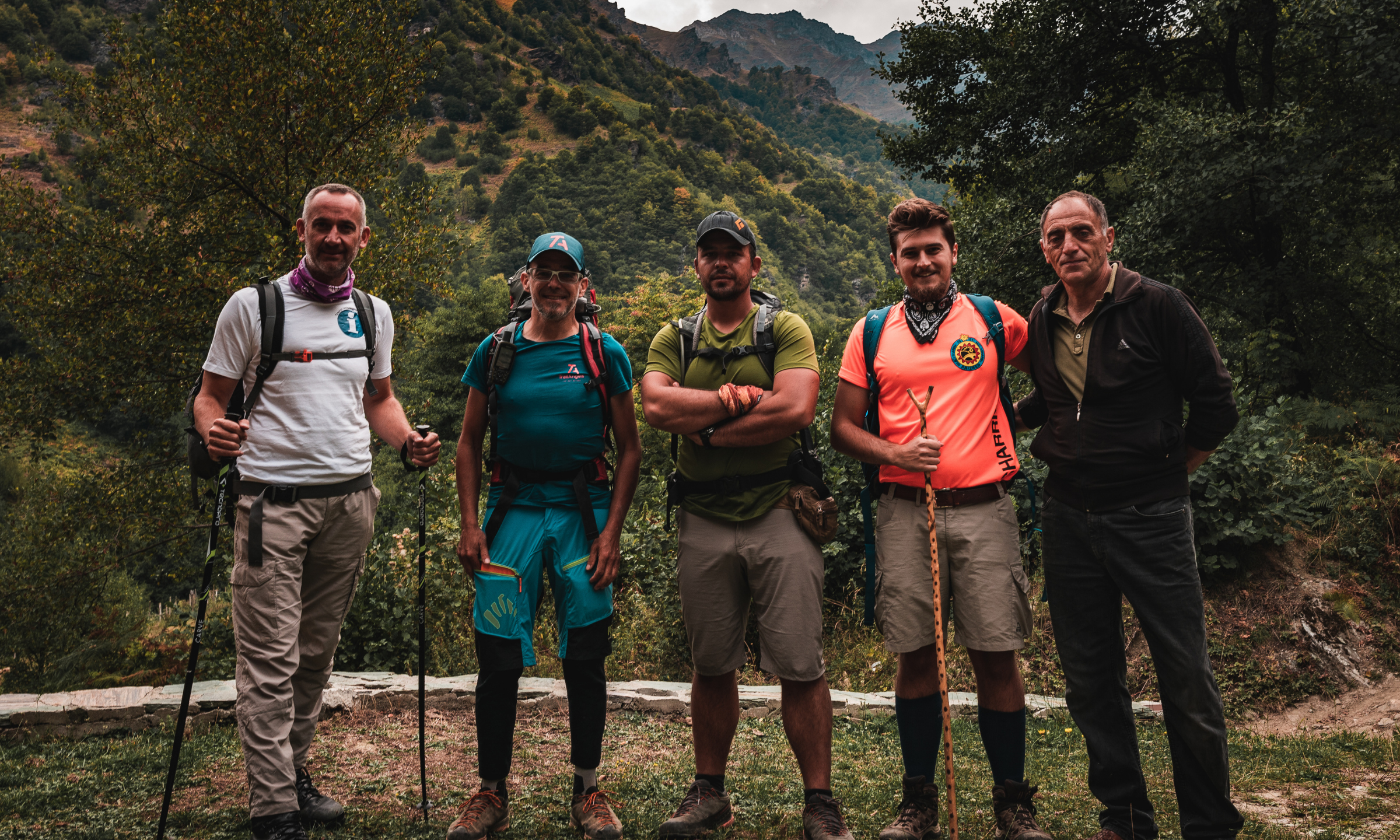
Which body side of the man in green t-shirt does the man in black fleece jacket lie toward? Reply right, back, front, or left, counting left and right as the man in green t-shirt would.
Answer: left

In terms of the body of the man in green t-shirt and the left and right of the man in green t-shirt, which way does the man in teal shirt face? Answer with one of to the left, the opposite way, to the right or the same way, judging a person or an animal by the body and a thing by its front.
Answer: the same way

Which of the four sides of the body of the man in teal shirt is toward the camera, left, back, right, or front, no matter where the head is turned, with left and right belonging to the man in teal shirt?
front

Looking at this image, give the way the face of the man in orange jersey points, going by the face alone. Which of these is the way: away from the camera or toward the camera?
toward the camera

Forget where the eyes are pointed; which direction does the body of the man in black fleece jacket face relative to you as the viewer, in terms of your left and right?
facing the viewer and to the left of the viewer

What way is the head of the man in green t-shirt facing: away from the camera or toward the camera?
toward the camera

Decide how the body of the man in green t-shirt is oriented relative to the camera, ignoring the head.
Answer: toward the camera

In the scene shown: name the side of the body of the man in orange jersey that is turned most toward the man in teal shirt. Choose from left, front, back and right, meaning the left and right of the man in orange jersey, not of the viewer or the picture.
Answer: right

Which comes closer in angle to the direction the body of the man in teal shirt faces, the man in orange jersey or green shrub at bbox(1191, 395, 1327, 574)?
the man in orange jersey

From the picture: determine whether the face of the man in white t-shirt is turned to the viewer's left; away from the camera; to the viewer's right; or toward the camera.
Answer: toward the camera

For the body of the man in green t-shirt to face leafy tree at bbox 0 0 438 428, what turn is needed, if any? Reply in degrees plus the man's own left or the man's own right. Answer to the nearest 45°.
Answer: approximately 135° to the man's own right

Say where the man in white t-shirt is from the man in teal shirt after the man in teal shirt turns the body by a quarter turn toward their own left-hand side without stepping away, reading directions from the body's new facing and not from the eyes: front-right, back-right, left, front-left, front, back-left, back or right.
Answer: back

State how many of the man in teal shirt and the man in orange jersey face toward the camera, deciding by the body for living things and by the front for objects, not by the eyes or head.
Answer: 2
